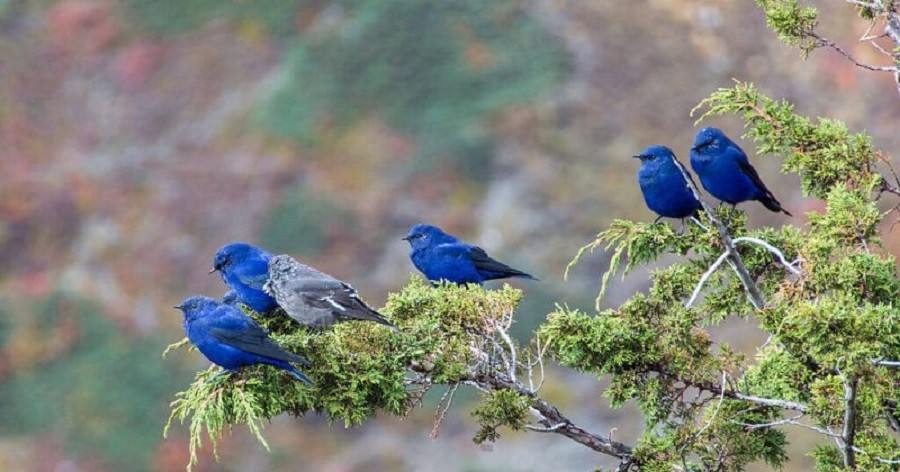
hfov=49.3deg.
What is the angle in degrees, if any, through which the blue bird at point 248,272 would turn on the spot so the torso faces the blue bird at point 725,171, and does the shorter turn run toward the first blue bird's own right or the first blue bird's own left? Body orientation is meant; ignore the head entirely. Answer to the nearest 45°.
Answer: approximately 135° to the first blue bird's own left

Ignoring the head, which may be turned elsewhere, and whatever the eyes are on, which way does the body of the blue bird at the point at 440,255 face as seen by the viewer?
to the viewer's left

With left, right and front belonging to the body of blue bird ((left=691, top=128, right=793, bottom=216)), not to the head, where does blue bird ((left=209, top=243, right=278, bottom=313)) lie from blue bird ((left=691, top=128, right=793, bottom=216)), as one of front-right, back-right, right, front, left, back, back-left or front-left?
front-right

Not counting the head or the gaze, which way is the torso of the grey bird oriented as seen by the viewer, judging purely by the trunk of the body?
to the viewer's left

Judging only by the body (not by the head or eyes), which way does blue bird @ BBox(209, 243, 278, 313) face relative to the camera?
to the viewer's left

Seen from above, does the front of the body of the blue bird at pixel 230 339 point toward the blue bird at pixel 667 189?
no

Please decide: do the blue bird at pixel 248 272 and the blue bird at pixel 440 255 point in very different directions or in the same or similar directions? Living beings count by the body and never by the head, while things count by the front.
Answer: same or similar directions

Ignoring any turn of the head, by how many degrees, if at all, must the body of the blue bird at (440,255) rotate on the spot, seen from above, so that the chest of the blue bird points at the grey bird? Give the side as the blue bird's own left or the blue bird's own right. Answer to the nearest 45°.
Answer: approximately 45° to the blue bird's own left

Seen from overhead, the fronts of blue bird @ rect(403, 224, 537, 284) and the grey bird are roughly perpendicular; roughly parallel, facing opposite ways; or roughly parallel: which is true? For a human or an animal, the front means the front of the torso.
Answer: roughly parallel

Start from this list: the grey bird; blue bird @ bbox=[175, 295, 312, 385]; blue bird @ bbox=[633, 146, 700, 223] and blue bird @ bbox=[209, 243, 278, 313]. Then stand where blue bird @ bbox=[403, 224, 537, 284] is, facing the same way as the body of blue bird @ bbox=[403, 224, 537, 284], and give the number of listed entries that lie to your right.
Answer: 0

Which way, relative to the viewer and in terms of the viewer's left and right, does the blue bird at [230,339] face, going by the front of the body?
facing to the left of the viewer

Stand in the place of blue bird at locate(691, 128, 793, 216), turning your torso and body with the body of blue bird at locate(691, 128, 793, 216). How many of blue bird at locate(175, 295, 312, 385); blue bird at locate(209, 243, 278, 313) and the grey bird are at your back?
0
